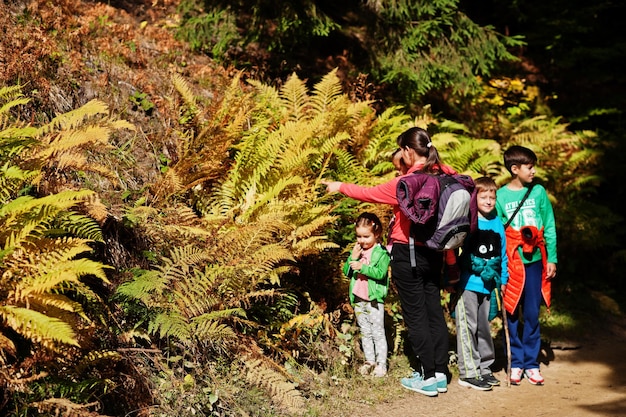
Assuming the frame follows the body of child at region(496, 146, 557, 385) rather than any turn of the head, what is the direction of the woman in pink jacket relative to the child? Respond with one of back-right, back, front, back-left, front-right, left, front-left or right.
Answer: front-right

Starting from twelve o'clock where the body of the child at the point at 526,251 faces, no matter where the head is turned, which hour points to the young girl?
The young girl is roughly at 2 o'clock from the child.

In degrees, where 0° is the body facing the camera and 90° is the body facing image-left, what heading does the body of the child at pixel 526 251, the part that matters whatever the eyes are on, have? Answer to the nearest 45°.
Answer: approximately 0°

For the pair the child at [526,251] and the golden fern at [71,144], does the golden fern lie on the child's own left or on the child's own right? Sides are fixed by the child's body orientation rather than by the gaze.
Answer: on the child's own right

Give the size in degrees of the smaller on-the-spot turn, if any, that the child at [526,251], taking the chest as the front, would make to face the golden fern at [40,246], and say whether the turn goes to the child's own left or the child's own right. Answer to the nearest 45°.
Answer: approximately 45° to the child's own right

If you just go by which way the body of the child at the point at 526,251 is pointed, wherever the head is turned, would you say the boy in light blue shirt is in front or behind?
in front

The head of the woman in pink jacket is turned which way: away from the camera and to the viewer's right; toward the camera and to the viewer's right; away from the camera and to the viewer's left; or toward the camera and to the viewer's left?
away from the camera and to the viewer's left
